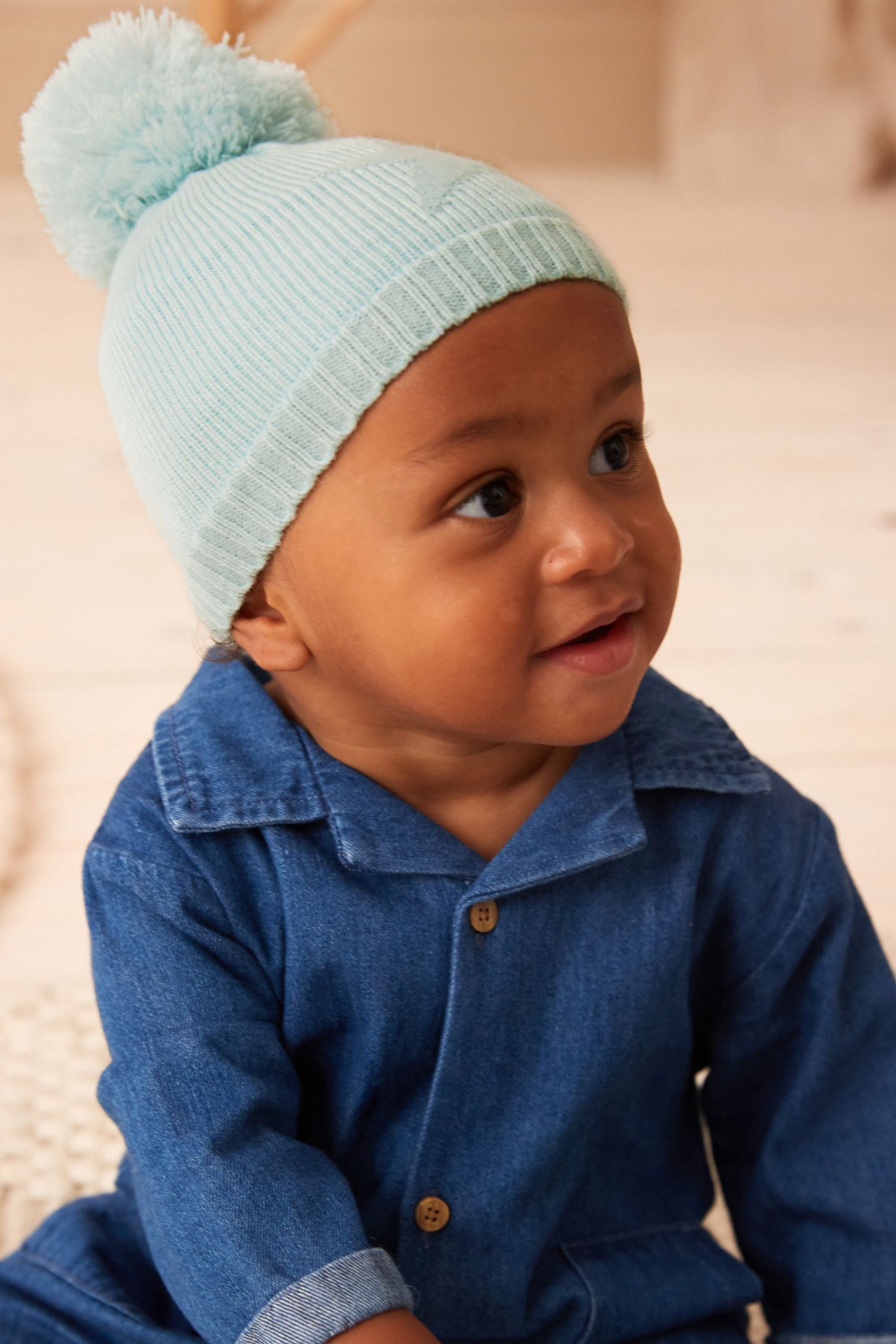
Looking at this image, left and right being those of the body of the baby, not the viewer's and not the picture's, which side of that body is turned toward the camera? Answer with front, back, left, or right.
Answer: front

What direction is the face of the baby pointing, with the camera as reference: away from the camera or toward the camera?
toward the camera
